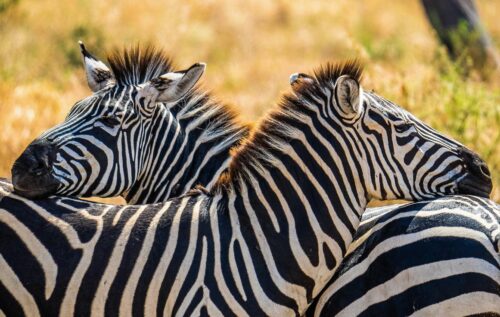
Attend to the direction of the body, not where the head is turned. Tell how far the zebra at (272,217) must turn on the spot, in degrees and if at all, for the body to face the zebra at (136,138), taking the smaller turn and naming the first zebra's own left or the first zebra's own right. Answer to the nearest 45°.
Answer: approximately 135° to the first zebra's own left

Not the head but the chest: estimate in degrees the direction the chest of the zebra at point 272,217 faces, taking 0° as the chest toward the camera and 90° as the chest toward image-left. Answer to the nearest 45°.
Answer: approximately 270°
